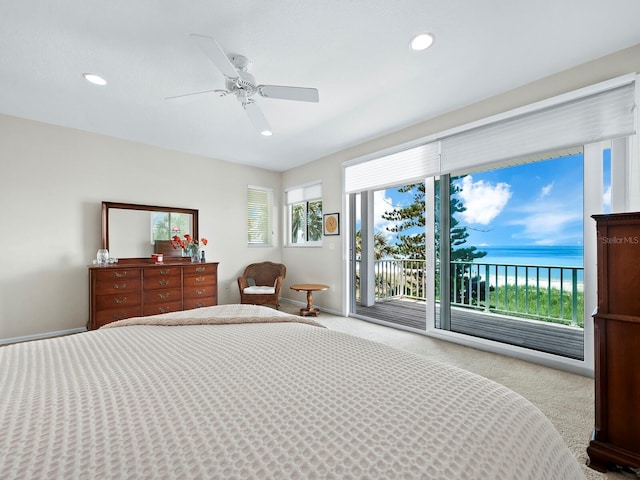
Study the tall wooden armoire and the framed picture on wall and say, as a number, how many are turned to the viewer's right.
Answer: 0

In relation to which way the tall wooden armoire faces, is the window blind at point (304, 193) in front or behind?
in front

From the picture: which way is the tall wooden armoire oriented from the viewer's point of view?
to the viewer's left

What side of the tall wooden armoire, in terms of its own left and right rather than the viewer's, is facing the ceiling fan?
front

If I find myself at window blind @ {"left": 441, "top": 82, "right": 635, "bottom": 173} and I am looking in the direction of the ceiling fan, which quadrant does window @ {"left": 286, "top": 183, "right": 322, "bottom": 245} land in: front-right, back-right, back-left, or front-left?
front-right

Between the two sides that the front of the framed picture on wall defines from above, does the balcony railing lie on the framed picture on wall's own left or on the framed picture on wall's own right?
on the framed picture on wall's own left

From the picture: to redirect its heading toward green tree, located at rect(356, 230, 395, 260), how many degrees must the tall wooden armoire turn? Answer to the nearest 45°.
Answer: approximately 45° to its right

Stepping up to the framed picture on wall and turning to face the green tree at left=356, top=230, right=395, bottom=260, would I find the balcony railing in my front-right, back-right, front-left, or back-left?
front-right

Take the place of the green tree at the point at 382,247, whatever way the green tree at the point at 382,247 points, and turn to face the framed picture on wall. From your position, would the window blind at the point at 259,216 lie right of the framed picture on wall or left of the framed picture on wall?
right

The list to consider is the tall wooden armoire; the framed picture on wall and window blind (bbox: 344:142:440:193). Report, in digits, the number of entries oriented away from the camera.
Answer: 0

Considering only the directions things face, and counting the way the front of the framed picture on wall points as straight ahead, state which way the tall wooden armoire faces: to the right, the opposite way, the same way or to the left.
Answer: to the right

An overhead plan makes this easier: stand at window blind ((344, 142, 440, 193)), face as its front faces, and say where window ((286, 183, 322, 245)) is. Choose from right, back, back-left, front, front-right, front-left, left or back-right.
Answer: right

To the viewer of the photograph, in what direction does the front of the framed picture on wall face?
facing the viewer and to the left of the viewer
